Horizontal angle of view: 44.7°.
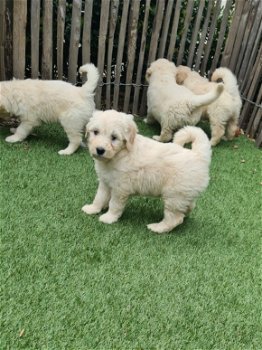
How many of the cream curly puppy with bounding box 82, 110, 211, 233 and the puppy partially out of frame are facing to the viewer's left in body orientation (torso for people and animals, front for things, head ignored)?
2

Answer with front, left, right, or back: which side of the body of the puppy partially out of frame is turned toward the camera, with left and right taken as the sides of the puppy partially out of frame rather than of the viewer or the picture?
left

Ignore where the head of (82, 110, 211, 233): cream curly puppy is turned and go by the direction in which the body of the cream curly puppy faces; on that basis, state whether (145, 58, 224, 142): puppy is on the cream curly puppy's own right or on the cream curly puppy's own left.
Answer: on the cream curly puppy's own right

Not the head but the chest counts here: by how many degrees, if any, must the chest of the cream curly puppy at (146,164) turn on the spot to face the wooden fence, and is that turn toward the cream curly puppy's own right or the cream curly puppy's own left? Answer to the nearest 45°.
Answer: approximately 90° to the cream curly puppy's own right

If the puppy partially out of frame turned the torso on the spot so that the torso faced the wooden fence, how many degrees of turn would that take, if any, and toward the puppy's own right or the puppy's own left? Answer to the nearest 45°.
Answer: approximately 135° to the puppy's own right

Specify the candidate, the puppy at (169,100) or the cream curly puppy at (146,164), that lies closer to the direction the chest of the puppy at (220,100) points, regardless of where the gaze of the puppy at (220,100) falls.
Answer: the puppy

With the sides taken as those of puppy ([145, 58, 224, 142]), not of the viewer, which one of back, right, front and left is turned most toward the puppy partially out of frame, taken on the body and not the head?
left

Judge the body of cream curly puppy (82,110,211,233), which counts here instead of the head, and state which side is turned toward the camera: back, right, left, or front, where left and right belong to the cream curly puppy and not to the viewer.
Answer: left

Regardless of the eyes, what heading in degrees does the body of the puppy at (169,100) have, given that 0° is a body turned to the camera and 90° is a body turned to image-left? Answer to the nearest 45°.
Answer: approximately 135°

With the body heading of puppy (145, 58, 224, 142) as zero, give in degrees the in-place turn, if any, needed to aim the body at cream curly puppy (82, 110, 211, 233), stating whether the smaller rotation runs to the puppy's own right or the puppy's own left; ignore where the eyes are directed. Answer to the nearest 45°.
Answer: approximately 135° to the puppy's own left

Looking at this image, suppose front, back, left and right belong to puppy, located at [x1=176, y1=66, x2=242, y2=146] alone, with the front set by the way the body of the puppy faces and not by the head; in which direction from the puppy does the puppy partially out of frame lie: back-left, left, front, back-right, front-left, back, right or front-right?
left

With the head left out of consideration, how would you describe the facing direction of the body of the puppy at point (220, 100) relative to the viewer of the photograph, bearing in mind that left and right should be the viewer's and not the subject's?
facing away from the viewer and to the left of the viewer
